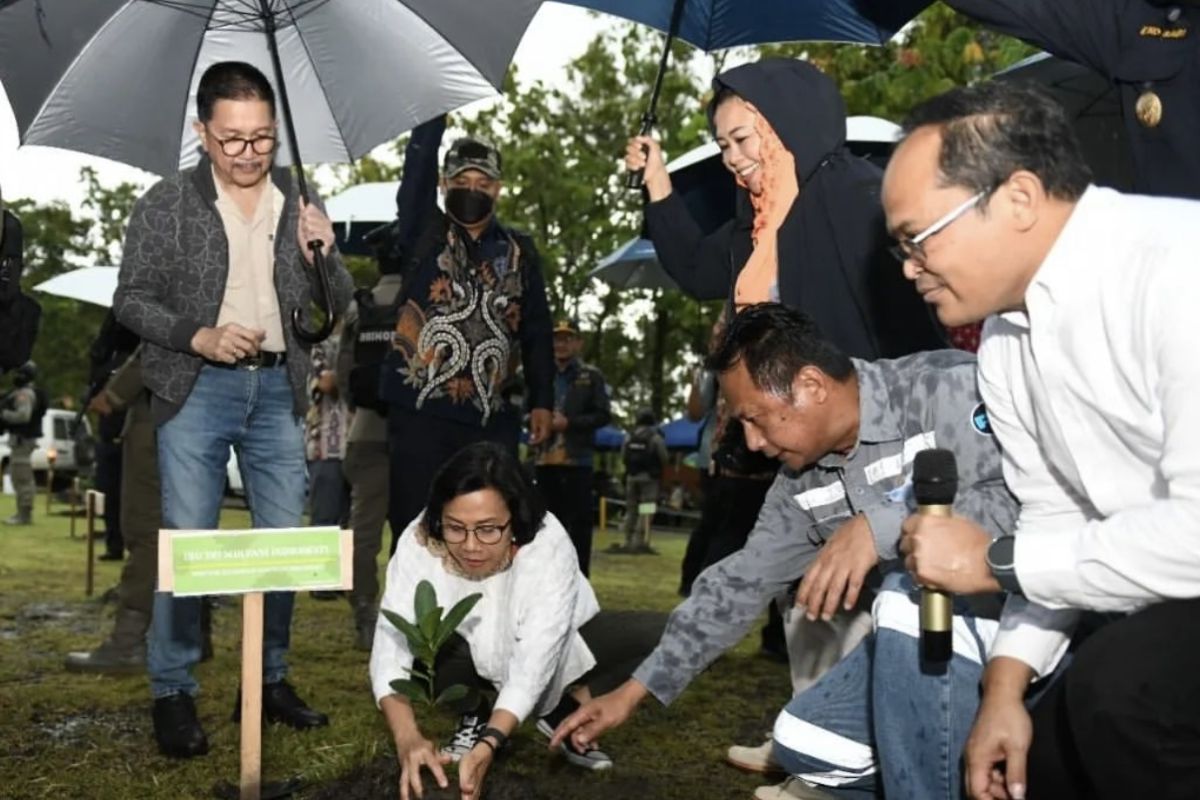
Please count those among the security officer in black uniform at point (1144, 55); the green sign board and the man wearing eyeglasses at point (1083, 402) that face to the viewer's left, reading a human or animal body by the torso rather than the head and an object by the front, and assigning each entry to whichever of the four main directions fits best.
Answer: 1

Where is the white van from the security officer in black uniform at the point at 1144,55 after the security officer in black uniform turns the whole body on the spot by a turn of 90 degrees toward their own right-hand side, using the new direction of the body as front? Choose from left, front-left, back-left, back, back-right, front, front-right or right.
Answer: front-right

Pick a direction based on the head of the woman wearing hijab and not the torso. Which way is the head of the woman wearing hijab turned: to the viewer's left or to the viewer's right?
to the viewer's left

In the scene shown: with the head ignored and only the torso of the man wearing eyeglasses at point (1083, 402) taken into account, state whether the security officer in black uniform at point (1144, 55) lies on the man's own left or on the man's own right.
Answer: on the man's own right

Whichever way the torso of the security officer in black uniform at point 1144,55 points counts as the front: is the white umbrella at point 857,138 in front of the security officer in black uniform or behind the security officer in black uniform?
behind

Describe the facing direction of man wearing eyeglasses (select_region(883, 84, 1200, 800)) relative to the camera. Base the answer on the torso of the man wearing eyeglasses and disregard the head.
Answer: to the viewer's left

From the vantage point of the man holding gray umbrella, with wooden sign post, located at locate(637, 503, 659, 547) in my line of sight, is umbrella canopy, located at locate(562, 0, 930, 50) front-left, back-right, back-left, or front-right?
front-right

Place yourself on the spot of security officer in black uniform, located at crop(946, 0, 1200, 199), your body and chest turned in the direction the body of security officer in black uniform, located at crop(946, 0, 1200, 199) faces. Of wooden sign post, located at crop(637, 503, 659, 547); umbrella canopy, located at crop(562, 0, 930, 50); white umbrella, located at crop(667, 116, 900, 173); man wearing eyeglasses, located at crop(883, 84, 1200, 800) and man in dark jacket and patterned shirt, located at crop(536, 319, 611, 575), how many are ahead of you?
1

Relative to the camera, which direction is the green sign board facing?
toward the camera

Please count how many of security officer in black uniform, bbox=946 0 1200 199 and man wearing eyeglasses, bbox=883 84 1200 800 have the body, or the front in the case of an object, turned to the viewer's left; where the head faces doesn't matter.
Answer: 1

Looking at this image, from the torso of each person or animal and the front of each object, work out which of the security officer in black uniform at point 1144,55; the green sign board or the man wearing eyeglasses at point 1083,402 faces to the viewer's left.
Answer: the man wearing eyeglasses

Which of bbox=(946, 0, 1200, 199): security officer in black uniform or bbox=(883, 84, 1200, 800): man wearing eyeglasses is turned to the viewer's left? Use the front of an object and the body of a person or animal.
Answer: the man wearing eyeglasses

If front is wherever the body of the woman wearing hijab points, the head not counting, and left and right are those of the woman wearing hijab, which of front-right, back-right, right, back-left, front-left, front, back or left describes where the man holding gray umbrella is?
front-right
